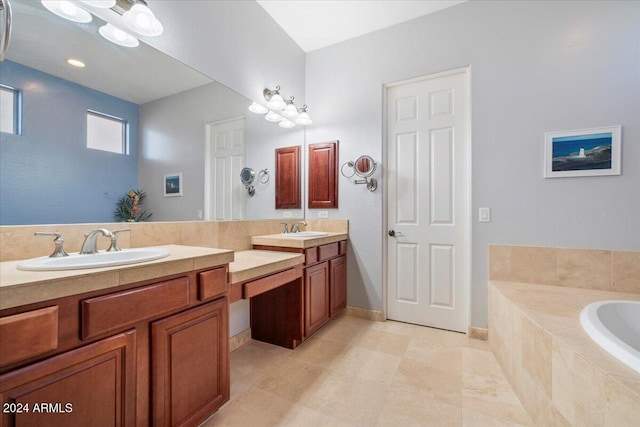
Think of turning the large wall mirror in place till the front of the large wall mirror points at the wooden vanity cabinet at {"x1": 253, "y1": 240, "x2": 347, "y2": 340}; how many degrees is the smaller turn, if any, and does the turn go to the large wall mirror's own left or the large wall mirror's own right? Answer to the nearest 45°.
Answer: approximately 45° to the large wall mirror's own left

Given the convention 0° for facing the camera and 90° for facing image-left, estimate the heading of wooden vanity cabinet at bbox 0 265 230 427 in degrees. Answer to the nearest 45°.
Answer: approximately 315°

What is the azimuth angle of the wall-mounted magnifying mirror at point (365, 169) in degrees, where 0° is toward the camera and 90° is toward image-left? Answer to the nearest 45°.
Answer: approximately 0°

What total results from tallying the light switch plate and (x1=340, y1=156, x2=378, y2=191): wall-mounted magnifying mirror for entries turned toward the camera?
2

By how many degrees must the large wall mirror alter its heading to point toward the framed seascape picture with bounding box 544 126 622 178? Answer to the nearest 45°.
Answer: approximately 45° to its left

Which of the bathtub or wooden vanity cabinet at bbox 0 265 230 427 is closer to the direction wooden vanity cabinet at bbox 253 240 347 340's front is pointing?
the bathtub

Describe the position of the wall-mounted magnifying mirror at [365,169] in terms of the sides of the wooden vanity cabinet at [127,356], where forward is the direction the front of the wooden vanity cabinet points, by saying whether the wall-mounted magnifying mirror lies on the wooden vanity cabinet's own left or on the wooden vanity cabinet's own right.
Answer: on the wooden vanity cabinet's own left

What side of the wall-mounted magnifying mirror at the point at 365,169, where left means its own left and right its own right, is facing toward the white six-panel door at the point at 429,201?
left

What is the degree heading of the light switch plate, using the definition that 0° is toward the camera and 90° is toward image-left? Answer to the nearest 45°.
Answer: approximately 0°
